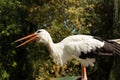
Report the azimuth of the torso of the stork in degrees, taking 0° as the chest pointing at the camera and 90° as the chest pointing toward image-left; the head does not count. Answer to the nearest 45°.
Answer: approximately 90°
